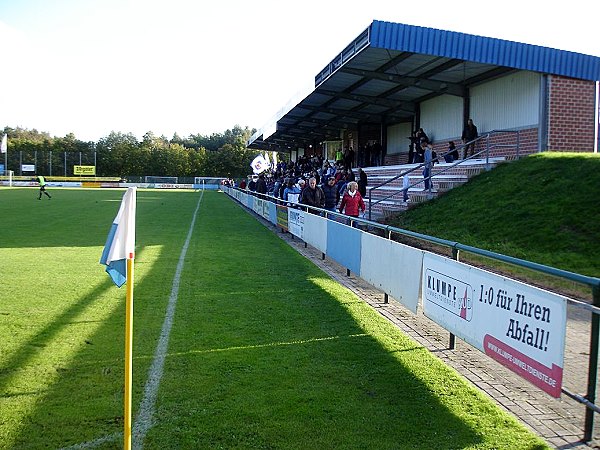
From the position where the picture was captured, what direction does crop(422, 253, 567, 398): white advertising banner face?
facing the viewer and to the left of the viewer

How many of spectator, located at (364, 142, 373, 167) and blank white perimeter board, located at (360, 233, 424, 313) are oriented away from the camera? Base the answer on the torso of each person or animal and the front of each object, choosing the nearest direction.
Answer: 0

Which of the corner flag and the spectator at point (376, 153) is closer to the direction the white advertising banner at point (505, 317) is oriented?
the corner flag

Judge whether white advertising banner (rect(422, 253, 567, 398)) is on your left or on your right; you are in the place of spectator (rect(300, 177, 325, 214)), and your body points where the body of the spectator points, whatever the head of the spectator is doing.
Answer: on your left

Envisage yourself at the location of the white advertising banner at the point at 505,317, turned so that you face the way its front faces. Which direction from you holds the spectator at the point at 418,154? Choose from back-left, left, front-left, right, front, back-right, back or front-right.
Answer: back-right

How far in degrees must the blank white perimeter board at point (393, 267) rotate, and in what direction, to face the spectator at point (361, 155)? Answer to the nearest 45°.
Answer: approximately 135° to its right

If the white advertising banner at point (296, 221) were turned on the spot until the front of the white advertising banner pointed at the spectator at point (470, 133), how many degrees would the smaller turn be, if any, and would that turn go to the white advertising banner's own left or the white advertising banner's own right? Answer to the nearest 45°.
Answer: approximately 180°

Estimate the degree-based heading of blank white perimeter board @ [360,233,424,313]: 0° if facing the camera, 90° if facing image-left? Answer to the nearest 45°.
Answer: approximately 45°
